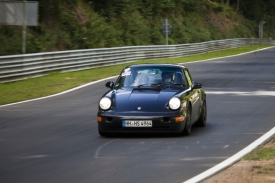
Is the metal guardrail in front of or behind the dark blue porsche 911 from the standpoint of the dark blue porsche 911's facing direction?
behind

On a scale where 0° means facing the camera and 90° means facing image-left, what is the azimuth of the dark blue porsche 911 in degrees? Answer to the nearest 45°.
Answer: approximately 0°
